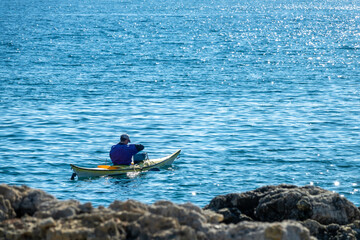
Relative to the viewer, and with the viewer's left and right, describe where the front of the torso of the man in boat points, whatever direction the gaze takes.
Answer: facing away from the viewer and to the right of the viewer

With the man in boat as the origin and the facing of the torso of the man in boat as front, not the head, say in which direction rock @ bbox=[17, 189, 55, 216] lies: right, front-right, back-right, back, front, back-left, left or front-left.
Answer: back-right

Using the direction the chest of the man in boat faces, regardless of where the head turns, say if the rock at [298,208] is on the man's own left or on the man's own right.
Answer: on the man's own right
